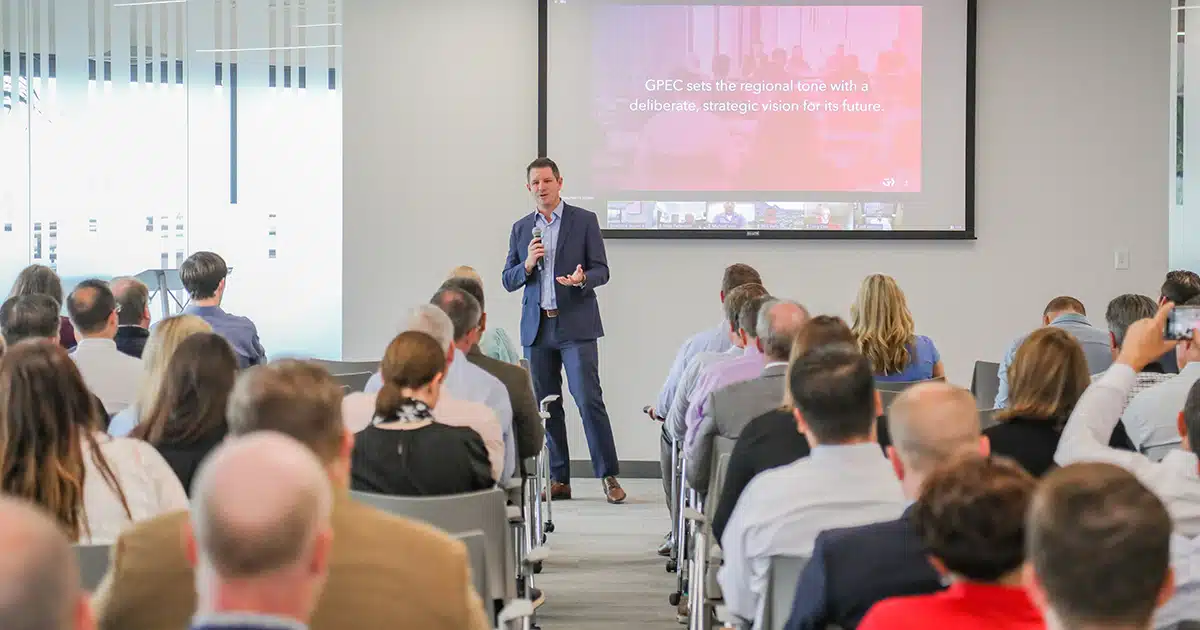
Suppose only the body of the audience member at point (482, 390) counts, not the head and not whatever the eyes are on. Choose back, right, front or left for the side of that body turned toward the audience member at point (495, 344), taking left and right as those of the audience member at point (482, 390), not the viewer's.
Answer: front

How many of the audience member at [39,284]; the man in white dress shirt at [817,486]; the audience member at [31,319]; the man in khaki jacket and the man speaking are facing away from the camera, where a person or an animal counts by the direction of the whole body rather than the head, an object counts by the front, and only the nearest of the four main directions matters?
4

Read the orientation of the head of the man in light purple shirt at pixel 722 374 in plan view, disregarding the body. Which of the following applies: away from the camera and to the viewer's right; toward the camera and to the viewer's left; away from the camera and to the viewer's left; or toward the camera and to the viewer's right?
away from the camera and to the viewer's left

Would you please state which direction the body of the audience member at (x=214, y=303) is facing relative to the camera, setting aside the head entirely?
away from the camera

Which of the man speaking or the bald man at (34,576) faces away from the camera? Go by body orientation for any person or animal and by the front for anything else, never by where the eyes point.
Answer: the bald man

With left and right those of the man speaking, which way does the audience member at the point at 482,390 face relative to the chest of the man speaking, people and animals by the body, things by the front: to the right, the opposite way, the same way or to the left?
the opposite way

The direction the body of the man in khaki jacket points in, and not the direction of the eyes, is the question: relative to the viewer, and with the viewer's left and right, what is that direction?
facing away from the viewer

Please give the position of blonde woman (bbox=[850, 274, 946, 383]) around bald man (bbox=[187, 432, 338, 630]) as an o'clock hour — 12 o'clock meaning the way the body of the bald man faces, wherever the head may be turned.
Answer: The blonde woman is roughly at 1 o'clock from the bald man.

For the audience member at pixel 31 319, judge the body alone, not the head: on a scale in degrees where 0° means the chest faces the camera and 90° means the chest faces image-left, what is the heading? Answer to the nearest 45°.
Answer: approximately 180°

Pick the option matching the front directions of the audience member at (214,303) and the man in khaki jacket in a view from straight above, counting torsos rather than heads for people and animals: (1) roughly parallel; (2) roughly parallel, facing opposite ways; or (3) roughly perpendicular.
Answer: roughly parallel

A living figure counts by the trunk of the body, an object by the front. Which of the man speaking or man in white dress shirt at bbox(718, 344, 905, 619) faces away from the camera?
the man in white dress shirt

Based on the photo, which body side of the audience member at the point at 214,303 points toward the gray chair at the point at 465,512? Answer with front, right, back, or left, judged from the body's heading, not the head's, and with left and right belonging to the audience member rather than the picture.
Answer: back

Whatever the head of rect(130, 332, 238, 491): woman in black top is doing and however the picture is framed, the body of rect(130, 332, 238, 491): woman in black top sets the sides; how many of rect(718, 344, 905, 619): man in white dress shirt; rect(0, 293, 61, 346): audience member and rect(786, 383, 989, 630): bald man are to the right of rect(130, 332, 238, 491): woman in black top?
2

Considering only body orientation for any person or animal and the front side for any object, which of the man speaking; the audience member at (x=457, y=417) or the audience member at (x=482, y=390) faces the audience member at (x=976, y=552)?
the man speaking

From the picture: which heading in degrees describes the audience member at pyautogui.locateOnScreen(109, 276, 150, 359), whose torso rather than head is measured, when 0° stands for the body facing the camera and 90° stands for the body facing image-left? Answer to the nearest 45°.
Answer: approximately 180°

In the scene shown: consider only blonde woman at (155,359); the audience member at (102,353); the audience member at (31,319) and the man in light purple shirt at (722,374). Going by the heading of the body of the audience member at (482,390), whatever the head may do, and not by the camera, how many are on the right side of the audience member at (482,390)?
1

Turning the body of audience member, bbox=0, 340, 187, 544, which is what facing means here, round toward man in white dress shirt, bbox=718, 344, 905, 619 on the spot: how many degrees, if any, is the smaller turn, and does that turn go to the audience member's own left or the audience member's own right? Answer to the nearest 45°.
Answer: approximately 90° to the audience member's own right

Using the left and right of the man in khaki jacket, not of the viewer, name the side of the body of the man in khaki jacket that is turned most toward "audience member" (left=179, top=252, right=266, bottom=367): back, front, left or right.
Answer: front

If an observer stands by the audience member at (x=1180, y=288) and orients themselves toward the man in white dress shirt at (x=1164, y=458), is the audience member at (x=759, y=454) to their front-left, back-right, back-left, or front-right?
front-right

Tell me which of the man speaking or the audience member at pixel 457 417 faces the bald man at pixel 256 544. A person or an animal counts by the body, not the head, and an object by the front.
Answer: the man speaking

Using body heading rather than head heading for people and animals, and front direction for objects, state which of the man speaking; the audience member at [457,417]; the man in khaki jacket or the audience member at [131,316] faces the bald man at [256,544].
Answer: the man speaking

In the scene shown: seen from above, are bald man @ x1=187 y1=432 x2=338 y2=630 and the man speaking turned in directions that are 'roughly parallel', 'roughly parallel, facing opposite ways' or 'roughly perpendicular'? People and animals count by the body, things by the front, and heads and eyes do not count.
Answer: roughly parallel, facing opposite ways

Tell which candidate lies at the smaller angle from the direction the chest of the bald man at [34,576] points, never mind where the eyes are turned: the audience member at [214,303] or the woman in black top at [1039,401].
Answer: the audience member

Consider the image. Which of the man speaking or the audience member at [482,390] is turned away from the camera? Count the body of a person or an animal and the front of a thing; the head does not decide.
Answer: the audience member
